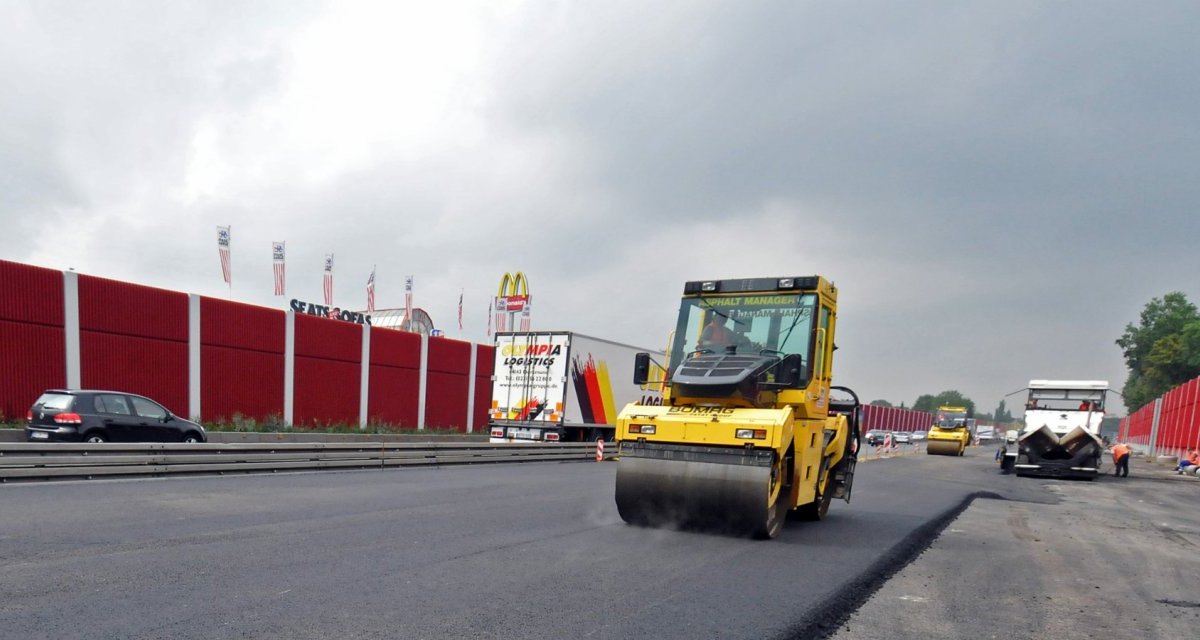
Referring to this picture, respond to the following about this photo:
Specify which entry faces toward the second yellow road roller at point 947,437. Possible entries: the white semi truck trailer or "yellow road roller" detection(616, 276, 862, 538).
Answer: the white semi truck trailer

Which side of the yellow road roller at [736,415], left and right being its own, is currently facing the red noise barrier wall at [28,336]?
right

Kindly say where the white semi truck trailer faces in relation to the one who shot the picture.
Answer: facing away from the viewer and to the right of the viewer

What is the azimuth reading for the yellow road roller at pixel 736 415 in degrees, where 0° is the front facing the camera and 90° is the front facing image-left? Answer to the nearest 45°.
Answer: approximately 45°

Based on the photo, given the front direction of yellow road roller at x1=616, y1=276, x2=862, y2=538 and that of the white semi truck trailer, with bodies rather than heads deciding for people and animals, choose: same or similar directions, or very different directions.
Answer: very different directions

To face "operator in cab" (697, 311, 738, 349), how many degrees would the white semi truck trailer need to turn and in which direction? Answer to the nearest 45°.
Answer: approximately 135° to its right

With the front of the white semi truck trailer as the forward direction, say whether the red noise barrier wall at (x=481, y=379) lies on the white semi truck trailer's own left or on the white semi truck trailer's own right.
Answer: on the white semi truck trailer's own left

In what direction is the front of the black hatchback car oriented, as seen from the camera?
facing away from the viewer and to the right of the viewer

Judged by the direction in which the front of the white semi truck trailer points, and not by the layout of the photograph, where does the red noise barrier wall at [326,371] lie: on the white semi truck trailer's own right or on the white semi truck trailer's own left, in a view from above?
on the white semi truck trailer's own left

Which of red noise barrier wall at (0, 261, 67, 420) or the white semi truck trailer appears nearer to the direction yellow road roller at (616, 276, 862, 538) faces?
the red noise barrier wall
